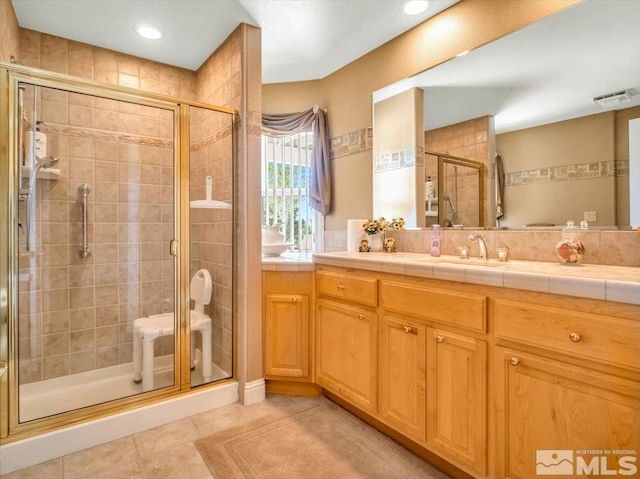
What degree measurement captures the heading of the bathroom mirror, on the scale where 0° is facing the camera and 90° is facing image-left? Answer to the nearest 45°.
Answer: approximately 45°

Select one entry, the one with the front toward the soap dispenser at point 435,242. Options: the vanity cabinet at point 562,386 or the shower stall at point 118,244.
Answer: the shower stall

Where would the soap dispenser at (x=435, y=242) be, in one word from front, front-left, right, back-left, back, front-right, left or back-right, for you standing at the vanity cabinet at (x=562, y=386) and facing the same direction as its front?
right

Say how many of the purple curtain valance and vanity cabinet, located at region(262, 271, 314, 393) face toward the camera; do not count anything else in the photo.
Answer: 2

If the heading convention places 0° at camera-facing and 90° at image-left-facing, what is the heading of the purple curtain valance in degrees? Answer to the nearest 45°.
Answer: approximately 0°

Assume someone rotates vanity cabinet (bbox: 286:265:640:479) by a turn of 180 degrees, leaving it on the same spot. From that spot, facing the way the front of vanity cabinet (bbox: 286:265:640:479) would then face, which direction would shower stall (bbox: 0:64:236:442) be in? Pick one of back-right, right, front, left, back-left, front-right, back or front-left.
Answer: back-left

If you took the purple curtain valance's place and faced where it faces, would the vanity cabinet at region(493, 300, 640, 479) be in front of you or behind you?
in front
